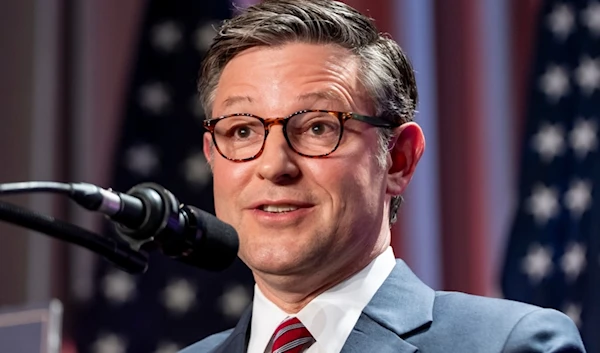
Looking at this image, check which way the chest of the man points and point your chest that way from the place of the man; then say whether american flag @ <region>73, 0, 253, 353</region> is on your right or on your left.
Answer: on your right

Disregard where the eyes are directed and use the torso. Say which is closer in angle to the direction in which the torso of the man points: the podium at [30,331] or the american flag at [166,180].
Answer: the podium

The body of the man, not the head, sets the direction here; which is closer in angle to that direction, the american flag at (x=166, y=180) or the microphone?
the microphone

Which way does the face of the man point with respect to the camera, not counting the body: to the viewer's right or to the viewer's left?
to the viewer's left

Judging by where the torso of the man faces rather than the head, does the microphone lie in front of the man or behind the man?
in front

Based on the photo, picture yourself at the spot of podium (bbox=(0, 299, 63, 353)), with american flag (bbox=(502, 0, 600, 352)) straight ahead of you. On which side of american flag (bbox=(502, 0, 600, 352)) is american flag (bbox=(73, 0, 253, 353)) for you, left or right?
left

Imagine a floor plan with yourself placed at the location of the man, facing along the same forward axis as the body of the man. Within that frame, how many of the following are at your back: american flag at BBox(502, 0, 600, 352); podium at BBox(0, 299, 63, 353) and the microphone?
1

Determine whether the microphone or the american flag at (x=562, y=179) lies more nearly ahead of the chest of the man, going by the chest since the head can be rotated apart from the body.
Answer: the microphone

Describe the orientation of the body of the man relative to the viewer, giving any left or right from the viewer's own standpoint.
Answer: facing the viewer and to the left of the viewer

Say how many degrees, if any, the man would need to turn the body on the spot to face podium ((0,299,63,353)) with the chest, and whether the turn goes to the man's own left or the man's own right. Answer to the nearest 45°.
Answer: approximately 45° to the man's own right

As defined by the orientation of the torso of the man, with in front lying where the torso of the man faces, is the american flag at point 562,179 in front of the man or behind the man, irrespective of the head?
behind
